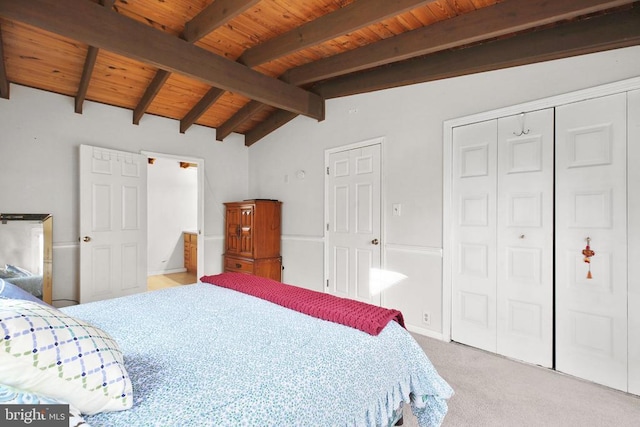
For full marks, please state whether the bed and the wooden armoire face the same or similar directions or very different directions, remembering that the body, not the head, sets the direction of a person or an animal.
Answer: very different directions

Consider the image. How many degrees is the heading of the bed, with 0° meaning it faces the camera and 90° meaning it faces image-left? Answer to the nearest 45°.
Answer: approximately 225°

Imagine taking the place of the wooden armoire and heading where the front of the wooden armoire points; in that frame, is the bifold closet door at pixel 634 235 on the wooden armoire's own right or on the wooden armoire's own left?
on the wooden armoire's own left

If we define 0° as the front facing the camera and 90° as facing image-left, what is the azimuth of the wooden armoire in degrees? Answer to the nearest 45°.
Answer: approximately 45°

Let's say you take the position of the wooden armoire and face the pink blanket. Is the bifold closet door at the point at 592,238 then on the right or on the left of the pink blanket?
left

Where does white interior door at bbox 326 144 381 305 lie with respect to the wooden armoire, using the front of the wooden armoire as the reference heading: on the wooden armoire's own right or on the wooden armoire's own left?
on the wooden armoire's own left

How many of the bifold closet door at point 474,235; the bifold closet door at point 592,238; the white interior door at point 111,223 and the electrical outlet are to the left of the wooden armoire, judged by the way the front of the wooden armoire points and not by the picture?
3

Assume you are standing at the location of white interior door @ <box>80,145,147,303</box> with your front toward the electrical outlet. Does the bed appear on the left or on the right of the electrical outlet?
right

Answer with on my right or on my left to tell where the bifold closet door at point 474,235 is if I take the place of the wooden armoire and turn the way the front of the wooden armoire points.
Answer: on my left

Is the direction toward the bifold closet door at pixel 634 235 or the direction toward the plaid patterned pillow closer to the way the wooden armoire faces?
the plaid patterned pillow

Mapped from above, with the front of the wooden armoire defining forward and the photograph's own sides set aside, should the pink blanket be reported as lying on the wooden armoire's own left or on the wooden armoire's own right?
on the wooden armoire's own left

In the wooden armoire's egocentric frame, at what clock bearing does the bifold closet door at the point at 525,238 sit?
The bifold closet door is roughly at 9 o'clock from the wooden armoire.
